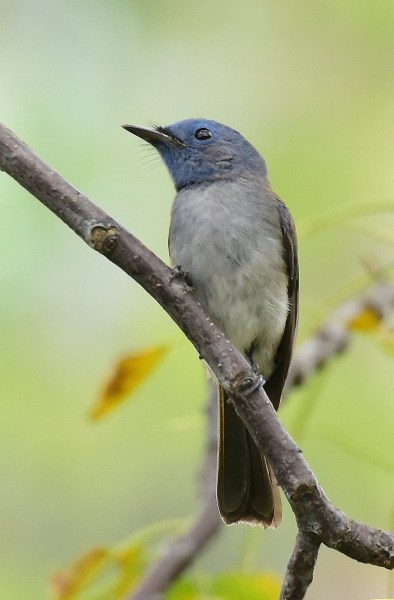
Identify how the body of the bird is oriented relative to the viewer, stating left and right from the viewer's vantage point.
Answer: facing the viewer and to the left of the viewer
